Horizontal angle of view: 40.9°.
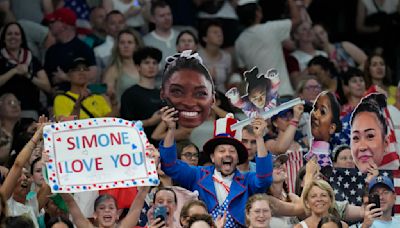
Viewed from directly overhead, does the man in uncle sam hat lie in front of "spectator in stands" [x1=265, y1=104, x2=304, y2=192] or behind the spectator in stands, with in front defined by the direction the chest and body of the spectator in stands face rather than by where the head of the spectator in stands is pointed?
in front

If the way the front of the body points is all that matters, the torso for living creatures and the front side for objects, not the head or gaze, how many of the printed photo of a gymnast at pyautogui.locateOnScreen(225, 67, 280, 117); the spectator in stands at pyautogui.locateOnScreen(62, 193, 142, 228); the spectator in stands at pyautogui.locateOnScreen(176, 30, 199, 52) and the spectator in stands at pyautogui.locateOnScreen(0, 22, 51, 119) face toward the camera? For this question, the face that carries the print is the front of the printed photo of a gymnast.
4

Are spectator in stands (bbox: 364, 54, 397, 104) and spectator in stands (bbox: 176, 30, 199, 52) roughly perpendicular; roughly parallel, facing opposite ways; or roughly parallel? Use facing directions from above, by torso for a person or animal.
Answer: roughly parallel

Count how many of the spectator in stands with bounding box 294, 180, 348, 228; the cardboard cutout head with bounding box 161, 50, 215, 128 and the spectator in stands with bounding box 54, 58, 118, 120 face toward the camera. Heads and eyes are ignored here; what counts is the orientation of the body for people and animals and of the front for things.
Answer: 3

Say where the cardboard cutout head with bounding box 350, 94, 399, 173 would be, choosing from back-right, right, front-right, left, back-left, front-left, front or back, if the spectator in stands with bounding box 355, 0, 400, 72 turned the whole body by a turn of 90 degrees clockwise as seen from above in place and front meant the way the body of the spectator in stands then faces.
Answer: left

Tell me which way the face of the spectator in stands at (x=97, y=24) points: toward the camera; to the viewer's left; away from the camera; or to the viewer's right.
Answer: toward the camera

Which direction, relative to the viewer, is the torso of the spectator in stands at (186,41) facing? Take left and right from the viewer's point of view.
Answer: facing the viewer

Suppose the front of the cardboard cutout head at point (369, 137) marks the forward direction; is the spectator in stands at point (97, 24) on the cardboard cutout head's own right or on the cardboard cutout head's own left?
on the cardboard cutout head's own right

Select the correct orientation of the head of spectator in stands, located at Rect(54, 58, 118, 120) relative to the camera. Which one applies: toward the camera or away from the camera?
toward the camera

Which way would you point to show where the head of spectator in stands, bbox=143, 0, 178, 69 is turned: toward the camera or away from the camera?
toward the camera

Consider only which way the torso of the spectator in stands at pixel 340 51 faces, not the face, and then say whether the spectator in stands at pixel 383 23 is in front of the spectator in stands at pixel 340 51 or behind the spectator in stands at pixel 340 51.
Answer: behind

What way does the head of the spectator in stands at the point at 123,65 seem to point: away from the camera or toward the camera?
toward the camera
